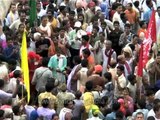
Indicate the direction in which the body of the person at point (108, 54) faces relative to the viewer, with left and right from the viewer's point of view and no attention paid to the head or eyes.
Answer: facing the viewer

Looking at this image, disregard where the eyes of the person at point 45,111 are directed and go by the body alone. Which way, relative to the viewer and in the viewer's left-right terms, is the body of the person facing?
facing away from the viewer

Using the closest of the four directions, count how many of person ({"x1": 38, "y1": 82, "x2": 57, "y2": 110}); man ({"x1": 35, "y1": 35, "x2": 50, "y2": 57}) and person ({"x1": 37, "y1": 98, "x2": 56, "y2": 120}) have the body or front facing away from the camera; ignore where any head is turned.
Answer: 2

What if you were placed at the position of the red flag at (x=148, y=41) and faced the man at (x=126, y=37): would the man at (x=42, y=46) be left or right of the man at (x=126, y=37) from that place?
left

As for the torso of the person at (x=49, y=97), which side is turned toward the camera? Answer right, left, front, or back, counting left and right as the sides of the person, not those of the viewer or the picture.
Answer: back

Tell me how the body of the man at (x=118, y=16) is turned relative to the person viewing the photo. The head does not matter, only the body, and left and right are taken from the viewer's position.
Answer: facing the viewer and to the right of the viewer

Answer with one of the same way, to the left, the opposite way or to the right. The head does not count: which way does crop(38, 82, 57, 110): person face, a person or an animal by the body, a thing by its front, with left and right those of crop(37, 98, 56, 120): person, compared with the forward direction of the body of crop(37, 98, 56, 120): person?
the same way

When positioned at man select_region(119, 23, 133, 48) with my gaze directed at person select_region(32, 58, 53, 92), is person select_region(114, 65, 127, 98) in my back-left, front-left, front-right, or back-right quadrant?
front-left

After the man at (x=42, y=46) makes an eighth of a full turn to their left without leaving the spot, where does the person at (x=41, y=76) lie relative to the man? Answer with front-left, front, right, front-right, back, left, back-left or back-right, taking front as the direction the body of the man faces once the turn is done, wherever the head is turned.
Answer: front-right
